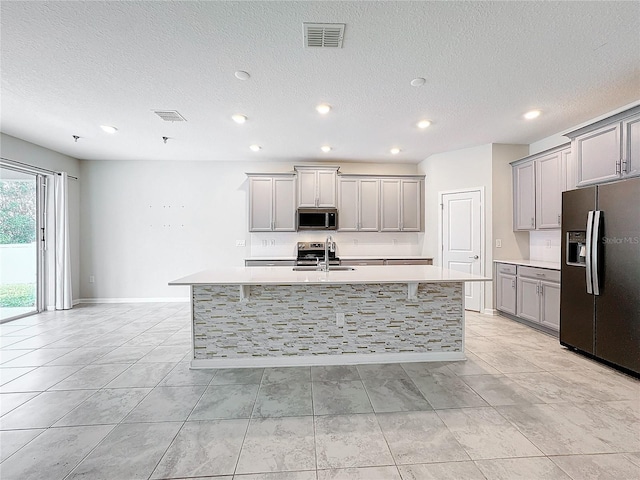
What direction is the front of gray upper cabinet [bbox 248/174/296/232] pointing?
toward the camera

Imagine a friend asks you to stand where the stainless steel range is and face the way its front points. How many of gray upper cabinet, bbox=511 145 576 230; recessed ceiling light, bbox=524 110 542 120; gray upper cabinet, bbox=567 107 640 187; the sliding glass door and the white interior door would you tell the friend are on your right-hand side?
1

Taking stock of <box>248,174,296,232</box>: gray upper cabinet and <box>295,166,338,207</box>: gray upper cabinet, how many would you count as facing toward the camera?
2

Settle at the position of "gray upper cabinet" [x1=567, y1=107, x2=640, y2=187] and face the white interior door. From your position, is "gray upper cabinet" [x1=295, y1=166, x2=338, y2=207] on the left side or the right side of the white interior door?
left

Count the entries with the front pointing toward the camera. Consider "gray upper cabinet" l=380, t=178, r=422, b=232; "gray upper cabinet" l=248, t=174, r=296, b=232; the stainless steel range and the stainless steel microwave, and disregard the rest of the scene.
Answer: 4

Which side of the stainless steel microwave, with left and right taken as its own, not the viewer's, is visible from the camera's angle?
front

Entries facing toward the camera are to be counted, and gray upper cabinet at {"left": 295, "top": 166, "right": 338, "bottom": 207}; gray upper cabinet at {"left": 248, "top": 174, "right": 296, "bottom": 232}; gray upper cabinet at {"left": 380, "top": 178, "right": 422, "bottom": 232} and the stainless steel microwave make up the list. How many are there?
4

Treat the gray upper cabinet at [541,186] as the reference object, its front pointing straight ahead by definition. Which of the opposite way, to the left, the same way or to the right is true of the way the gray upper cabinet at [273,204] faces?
to the left

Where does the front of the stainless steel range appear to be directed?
toward the camera

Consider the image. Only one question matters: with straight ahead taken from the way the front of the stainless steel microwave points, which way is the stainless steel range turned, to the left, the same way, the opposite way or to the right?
the same way

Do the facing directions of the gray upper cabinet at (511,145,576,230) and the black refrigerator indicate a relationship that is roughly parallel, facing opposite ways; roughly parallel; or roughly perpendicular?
roughly parallel

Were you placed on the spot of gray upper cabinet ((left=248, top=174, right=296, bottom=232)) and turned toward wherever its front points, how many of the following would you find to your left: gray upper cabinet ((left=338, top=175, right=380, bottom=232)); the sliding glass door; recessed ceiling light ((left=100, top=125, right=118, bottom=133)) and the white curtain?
1

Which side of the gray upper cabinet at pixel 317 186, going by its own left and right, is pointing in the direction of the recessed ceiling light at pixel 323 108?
front

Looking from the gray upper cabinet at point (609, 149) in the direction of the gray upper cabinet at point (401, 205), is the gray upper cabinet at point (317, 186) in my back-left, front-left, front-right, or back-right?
front-left

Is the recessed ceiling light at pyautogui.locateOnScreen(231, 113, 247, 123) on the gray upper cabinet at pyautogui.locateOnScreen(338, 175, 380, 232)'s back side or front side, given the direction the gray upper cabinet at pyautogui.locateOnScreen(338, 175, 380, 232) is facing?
on the front side

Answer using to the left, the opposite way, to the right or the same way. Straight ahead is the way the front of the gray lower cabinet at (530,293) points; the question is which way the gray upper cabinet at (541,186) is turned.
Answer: the same way

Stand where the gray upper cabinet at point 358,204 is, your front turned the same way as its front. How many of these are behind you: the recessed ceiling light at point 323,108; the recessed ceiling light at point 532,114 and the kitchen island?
0

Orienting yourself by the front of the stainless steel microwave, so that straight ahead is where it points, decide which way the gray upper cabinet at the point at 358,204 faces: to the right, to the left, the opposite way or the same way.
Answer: the same way

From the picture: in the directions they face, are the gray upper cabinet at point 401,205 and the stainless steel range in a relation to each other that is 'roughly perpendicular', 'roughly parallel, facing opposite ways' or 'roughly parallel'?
roughly parallel
